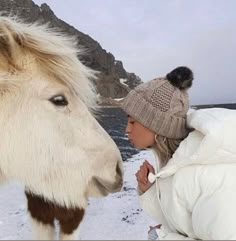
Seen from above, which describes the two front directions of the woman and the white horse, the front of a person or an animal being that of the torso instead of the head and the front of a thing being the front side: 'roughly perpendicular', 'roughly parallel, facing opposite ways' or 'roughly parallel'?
roughly parallel, facing opposite ways

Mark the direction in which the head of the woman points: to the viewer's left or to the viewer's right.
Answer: to the viewer's left

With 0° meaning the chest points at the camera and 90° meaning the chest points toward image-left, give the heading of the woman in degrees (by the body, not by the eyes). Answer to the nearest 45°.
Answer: approximately 90°

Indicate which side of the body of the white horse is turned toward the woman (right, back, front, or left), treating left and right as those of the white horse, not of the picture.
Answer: front

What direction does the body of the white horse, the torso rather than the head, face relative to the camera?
to the viewer's right

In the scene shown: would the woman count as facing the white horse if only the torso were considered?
yes

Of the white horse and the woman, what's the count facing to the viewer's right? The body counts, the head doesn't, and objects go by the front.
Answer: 1
